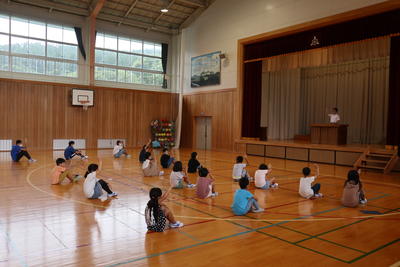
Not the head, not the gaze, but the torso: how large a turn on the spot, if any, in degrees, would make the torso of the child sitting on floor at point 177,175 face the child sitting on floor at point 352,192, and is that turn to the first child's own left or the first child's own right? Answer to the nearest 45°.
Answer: approximately 45° to the first child's own right

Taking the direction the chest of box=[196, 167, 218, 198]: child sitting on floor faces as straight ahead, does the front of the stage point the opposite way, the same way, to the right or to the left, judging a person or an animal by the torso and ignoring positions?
the opposite way

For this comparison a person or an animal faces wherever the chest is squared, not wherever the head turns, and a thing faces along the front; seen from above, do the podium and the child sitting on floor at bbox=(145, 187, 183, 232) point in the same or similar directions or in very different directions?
very different directions

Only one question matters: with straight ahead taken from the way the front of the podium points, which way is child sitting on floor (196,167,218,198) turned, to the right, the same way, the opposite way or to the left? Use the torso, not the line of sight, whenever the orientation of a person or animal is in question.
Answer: the opposite way

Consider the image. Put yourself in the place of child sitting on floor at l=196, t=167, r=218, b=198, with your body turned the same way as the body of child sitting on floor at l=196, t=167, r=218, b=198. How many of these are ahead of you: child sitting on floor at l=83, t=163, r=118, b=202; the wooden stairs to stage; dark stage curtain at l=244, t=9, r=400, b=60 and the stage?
3

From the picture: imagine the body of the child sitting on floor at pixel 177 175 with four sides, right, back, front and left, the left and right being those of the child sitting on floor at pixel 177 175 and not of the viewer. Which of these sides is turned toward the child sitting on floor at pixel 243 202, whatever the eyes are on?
right

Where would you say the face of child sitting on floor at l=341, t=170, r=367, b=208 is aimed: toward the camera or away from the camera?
away from the camera

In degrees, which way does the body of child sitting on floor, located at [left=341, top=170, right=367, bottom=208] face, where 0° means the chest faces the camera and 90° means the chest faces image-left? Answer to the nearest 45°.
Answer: approximately 225°
